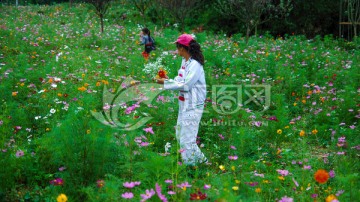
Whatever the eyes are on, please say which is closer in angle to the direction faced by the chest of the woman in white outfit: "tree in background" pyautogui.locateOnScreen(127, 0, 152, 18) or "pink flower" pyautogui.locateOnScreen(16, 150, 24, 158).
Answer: the pink flower

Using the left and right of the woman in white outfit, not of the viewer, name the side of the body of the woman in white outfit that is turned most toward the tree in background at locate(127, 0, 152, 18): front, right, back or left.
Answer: right

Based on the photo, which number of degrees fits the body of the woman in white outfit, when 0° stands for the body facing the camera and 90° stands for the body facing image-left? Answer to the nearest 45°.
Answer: approximately 90°

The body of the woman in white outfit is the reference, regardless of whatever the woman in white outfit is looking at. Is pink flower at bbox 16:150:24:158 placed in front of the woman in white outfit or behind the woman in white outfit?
in front

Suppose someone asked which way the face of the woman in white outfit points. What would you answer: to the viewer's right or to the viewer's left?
to the viewer's left
